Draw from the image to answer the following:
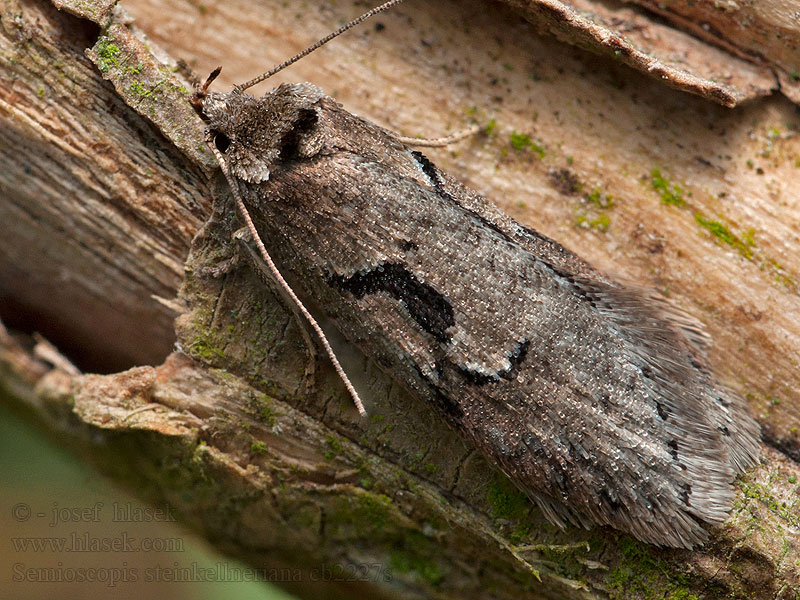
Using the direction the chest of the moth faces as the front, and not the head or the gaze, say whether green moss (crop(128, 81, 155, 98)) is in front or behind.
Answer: in front

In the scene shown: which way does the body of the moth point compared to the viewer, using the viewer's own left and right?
facing away from the viewer and to the left of the viewer

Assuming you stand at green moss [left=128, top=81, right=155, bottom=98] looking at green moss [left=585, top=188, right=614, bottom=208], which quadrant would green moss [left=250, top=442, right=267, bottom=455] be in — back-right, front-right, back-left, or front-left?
front-right

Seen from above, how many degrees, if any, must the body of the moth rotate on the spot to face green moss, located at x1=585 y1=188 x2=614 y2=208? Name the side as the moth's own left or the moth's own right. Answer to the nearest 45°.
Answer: approximately 45° to the moth's own right
